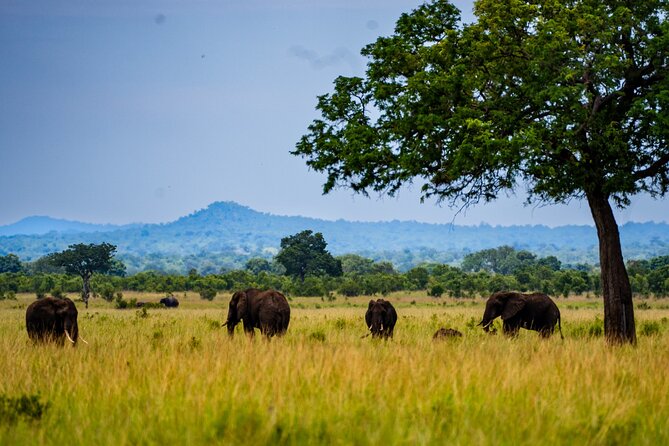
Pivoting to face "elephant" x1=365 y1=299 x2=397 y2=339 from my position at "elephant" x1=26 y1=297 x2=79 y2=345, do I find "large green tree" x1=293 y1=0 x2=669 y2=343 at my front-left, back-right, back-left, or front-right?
front-right

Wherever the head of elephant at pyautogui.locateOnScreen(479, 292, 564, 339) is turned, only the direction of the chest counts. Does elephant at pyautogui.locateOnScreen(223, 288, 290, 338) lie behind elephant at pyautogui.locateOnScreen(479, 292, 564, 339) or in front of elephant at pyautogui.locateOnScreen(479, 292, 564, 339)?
in front

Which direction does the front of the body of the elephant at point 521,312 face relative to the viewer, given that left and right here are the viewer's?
facing to the left of the viewer

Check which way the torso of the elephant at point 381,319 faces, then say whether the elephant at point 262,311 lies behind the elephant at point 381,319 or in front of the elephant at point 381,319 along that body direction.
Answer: in front

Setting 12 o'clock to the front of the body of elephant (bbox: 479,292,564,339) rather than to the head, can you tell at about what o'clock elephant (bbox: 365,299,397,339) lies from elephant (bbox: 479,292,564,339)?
elephant (bbox: 365,299,397,339) is roughly at 11 o'clock from elephant (bbox: 479,292,564,339).

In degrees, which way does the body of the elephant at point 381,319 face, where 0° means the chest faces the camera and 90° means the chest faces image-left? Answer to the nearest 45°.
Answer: approximately 45°

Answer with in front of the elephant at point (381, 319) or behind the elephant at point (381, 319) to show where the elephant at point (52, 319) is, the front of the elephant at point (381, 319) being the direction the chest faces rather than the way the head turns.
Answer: in front

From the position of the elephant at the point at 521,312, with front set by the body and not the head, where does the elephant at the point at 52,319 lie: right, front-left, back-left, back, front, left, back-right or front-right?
front-left
